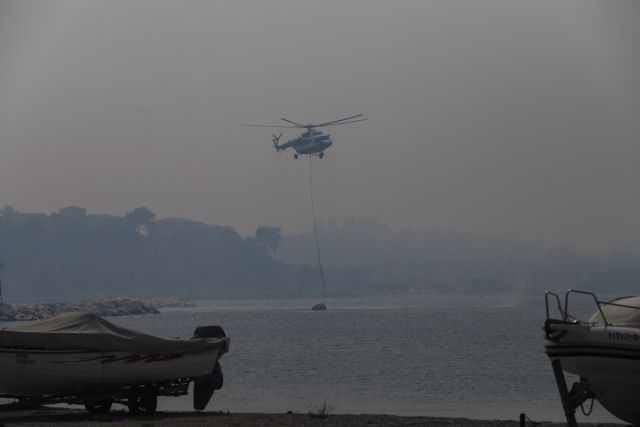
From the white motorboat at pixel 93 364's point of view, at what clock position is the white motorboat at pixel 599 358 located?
the white motorboat at pixel 599 358 is roughly at 7 o'clock from the white motorboat at pixel 93 364.

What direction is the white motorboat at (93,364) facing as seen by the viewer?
to the viewer's left

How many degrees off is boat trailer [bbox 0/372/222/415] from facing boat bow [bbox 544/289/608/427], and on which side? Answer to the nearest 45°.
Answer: approximately 135° to its left

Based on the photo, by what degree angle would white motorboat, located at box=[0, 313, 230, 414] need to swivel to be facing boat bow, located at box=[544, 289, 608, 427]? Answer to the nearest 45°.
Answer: approximately 135° to its left

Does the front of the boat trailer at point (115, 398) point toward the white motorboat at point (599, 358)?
no

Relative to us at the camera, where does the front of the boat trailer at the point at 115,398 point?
facing to the left of the viewer
